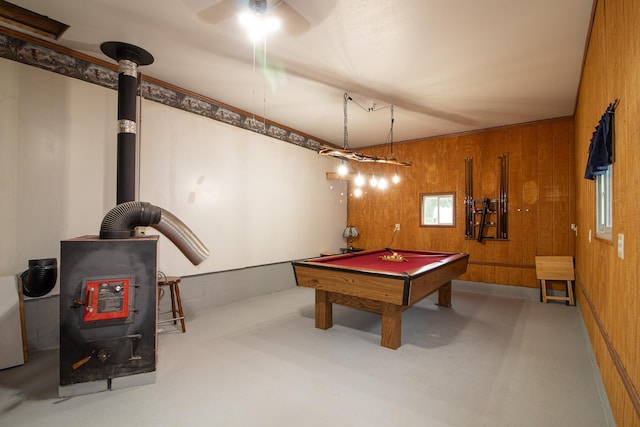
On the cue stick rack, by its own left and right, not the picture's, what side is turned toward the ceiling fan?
front

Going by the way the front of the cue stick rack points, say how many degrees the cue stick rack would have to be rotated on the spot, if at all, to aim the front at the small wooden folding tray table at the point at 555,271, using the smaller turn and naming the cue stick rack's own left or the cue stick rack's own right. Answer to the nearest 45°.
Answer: approximately 45° to the cue stick rack's own left

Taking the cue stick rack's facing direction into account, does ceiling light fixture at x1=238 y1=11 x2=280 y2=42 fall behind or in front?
in front

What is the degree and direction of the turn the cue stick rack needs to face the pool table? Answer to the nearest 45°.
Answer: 0° — it already faces it

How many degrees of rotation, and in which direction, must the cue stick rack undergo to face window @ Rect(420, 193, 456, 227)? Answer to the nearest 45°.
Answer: approximately 90° to its right

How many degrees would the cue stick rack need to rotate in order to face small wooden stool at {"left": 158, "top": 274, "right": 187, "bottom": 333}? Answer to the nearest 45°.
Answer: approximately 45° to its right

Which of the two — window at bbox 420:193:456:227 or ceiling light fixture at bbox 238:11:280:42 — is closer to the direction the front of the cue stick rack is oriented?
the ceiling light fixture

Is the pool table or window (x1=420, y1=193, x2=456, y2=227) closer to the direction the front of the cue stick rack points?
the pool table

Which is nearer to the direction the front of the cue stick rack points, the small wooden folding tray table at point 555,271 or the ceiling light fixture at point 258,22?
the ceiling light fixture

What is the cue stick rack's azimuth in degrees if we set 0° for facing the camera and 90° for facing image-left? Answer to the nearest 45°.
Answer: approximately 0°

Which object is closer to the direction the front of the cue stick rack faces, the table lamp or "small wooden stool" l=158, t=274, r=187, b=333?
the small wooden stool

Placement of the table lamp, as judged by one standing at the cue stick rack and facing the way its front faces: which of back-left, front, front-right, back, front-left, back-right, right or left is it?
right
